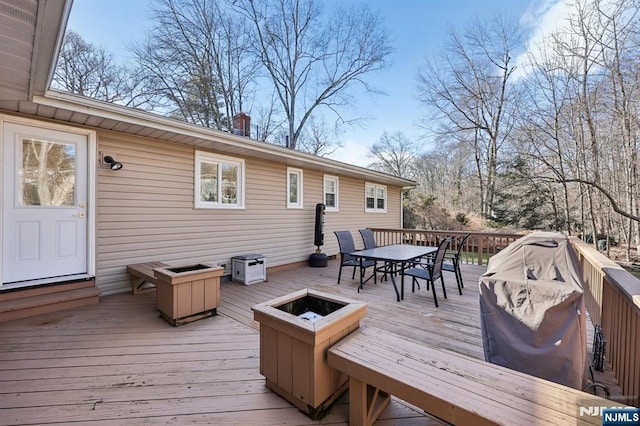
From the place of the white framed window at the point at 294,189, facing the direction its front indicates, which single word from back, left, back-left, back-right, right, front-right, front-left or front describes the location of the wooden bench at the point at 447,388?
front-right

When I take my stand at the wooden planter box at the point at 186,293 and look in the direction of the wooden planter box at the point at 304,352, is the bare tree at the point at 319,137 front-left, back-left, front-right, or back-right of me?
back-left

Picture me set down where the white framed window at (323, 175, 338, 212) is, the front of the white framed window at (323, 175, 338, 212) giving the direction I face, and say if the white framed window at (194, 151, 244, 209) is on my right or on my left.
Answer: on my right

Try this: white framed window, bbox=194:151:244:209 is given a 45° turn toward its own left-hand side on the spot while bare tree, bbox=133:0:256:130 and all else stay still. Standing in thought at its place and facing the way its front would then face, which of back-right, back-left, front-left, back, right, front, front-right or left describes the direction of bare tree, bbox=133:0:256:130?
left

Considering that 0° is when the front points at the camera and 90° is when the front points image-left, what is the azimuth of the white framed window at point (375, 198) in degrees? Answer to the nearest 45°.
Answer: approximately 315°

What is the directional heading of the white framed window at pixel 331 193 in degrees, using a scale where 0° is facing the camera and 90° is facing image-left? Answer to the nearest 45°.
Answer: approximately 315°

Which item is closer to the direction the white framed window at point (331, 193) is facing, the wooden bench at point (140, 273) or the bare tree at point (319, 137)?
the wooden bench

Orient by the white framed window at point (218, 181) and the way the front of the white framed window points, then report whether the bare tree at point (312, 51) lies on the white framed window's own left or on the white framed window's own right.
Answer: on the white framed window's own left

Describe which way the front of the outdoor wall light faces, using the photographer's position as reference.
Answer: facing the viewer and to the right of the viewer

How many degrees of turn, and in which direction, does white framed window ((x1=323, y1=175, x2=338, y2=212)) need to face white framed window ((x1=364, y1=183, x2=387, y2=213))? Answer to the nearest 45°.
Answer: approximately 90° to its left

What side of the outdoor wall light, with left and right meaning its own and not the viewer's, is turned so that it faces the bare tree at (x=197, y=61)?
left

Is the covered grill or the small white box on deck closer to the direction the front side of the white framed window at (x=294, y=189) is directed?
the covered grill

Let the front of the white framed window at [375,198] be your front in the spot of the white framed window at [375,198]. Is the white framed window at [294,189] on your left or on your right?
on your right

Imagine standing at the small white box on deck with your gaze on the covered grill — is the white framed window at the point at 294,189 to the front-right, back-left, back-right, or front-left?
back-left

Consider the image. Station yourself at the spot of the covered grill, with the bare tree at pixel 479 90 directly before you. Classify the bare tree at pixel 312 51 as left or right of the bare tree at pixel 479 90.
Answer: left

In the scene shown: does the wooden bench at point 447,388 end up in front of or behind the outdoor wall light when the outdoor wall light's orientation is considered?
in front

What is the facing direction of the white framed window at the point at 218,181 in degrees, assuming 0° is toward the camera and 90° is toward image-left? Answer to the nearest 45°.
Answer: approximately 315°
